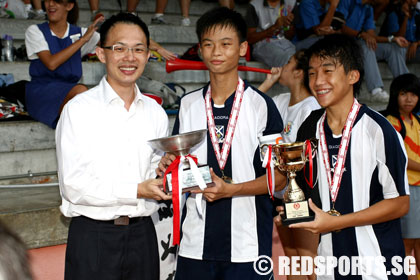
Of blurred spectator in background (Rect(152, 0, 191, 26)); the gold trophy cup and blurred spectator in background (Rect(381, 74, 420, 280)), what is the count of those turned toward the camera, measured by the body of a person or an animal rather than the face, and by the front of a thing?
3

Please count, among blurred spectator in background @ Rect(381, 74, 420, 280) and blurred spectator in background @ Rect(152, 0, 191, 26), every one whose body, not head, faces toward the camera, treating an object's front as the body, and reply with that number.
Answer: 2

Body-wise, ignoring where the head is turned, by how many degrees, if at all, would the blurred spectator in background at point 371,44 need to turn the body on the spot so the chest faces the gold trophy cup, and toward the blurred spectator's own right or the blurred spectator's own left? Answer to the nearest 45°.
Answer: approximately 45° to the blurred spectator's own right

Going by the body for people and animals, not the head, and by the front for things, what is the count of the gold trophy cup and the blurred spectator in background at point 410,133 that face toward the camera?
2

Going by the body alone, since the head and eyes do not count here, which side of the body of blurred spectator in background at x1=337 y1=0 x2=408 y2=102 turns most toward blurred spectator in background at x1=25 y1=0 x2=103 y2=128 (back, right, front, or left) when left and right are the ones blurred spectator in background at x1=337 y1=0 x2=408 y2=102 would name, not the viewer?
right

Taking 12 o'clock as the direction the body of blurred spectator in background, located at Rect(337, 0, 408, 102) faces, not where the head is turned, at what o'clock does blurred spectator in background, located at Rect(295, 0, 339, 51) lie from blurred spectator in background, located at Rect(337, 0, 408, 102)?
blurred spectator in background, located at Rect(295, 0, 339, 51) is roughly at 3 o'clock from blurred spectator in background, located at Rect(337, 0, 408, 102).

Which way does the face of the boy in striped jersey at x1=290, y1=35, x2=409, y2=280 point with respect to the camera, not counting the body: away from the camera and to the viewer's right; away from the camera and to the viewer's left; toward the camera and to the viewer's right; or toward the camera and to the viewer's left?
toward the camera and to the viewer's left

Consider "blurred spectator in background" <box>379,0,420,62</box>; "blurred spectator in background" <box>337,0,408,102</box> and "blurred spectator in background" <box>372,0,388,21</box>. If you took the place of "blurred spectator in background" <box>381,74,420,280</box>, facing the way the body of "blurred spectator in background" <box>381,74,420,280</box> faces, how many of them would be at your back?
3

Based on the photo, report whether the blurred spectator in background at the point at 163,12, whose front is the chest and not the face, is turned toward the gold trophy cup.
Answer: yes

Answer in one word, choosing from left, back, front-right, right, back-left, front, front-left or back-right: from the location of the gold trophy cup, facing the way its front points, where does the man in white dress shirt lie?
right

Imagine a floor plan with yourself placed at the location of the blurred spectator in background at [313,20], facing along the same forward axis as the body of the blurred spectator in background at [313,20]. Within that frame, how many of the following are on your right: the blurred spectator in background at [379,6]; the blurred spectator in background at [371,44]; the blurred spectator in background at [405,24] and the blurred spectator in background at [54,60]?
1

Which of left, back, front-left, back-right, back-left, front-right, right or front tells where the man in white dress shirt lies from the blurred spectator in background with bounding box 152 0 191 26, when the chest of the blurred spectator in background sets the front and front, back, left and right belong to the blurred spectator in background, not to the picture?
front
